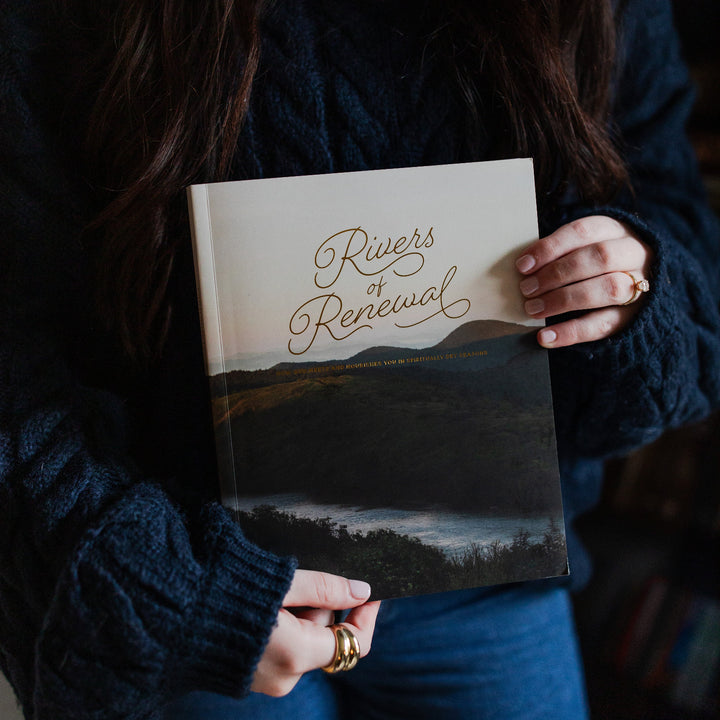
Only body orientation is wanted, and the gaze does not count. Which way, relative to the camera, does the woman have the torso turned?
toward the camera
